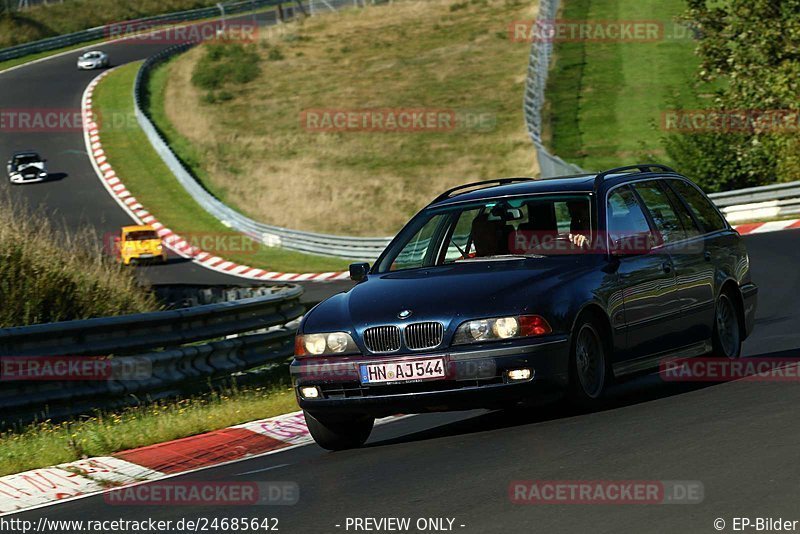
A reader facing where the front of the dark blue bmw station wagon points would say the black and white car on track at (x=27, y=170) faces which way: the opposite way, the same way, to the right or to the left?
to the left

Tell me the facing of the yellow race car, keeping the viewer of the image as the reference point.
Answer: facing the viewer and to the right of the viewer

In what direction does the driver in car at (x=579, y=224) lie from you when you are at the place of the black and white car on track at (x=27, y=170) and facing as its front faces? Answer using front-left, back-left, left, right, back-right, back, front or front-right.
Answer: front

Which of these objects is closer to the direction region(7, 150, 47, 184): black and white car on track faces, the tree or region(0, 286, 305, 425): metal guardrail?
the metal guardrail

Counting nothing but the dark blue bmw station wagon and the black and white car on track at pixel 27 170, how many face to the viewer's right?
0

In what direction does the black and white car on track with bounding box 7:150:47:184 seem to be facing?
toward the camera

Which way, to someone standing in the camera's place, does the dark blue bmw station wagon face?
facing the viewer and to the left of the viewer

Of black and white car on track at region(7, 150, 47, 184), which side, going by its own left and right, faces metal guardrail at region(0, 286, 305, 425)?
front

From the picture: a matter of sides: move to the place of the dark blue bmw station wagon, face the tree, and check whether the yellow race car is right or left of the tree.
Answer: left

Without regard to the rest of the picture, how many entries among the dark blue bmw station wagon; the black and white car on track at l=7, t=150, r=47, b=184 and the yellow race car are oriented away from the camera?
0

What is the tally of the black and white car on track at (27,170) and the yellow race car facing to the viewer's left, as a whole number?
0

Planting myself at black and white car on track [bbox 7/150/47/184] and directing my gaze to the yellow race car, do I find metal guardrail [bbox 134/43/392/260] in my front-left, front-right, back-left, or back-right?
front-left

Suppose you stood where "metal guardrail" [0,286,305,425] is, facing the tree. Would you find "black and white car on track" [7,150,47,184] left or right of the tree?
left

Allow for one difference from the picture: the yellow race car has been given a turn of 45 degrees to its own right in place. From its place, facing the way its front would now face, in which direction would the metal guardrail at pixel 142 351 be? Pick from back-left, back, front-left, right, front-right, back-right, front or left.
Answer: front

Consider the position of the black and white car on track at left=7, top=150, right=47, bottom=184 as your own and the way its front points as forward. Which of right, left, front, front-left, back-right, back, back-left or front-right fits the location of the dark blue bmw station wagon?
front

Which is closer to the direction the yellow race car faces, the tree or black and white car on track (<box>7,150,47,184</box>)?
the tree

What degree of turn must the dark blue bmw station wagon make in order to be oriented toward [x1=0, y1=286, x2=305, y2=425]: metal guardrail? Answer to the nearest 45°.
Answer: approximately 90° to its right

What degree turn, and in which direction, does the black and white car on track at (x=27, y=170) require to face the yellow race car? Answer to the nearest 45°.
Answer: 0° — it already faces it
